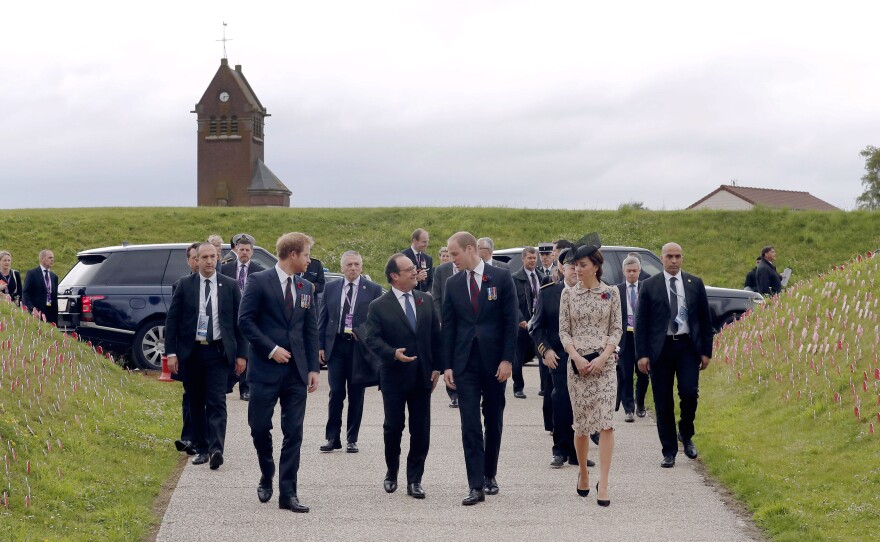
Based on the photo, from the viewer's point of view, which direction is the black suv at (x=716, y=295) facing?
to the viewer's right

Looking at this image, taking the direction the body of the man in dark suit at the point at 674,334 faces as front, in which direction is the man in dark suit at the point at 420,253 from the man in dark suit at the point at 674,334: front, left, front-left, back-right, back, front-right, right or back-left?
back-right

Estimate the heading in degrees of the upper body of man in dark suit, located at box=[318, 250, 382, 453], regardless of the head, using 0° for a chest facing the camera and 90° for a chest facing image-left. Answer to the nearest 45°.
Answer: approximately 0°

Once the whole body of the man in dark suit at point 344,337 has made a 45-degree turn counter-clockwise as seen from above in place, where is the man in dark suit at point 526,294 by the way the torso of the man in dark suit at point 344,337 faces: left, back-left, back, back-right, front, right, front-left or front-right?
left

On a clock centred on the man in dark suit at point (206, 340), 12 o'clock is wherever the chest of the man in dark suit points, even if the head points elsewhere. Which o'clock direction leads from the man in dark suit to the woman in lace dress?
The woman in lace dress is roughly at 10 o'clock from the man in dark suit.

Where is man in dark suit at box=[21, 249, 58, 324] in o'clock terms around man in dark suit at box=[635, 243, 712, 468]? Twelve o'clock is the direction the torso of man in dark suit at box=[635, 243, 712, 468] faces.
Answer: man in dark suit at box=[21, 249, 58, 324] is roughly at 4 o'clock from man in dark suit at box=[635, 243, 712, 468].

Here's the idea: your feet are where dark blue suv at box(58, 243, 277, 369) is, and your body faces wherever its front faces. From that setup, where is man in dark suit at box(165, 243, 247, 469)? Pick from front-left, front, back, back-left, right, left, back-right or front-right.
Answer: back-right

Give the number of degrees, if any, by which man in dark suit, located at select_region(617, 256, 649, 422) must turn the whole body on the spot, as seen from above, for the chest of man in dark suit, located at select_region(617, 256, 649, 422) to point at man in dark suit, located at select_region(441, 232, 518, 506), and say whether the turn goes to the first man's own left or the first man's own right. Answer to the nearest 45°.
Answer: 0° — they already face them

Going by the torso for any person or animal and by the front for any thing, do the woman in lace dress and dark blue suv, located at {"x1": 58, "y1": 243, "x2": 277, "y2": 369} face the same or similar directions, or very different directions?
very different directions

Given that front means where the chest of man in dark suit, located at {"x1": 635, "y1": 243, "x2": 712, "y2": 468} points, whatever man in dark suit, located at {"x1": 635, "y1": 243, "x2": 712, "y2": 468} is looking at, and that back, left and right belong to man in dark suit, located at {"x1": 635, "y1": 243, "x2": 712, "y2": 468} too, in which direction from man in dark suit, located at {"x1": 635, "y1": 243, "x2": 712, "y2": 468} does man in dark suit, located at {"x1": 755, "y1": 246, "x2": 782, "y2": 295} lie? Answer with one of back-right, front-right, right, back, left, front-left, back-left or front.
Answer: back

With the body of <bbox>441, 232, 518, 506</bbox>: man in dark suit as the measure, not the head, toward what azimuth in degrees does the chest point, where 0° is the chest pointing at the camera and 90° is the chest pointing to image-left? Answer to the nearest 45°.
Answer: approximately 0°

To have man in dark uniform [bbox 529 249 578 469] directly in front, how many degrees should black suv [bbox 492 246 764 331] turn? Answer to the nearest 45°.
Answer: approximately 90° to its right

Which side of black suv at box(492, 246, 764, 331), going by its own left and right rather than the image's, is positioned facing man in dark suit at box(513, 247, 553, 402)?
right

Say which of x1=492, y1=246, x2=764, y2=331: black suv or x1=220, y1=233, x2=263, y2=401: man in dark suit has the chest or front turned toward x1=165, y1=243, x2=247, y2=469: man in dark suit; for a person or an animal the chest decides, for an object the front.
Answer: x1=220, y1=233, x2=263, y2=401: man in dark suit
